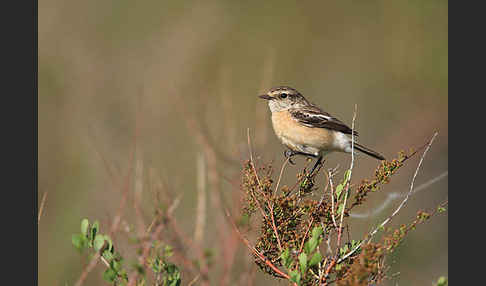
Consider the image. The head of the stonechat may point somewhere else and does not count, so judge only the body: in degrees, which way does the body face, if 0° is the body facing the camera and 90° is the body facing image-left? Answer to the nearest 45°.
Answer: approximately 90°

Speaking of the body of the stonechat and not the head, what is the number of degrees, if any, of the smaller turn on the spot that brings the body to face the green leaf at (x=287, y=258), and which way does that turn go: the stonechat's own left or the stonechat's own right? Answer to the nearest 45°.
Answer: approximately 90° to the stonechat's own left

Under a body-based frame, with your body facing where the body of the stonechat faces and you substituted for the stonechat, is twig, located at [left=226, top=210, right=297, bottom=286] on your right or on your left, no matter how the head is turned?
on your left

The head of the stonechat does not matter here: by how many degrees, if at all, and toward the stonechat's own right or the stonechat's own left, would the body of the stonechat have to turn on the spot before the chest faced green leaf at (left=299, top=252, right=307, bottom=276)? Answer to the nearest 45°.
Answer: approximately 90° to the stonechat's own left
